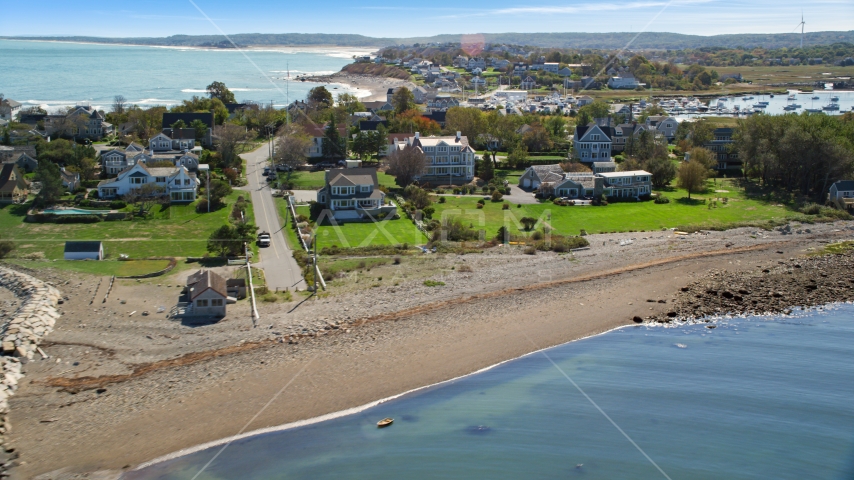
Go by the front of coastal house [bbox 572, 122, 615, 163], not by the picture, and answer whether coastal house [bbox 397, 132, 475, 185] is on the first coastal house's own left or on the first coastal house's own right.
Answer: on the first coastal house's own right

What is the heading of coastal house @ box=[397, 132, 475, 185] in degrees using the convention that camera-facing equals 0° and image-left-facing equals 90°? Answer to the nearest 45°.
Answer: approximately 0°

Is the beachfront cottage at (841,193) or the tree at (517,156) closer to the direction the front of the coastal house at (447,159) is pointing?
the beachfront cottage

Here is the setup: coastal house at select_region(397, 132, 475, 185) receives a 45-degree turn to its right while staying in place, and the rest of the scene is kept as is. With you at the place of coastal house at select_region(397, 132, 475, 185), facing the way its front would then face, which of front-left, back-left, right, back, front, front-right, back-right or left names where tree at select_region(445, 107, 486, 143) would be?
back-right

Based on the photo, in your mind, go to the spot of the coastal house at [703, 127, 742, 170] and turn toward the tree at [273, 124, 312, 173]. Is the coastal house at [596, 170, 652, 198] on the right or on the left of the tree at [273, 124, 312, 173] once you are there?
left

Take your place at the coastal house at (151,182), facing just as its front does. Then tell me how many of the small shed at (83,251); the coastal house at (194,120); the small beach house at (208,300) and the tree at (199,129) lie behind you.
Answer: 2

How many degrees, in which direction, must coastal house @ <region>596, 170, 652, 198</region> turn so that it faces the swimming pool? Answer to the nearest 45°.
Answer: approximately 45° to its right

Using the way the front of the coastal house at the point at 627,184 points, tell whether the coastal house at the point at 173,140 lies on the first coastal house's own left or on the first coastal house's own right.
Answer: on the first coastal house's own right

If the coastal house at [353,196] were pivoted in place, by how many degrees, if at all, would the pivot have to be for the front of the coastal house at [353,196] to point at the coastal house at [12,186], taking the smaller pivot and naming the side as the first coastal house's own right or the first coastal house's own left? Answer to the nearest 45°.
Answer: approximately 90° to the first coastal house's own right
